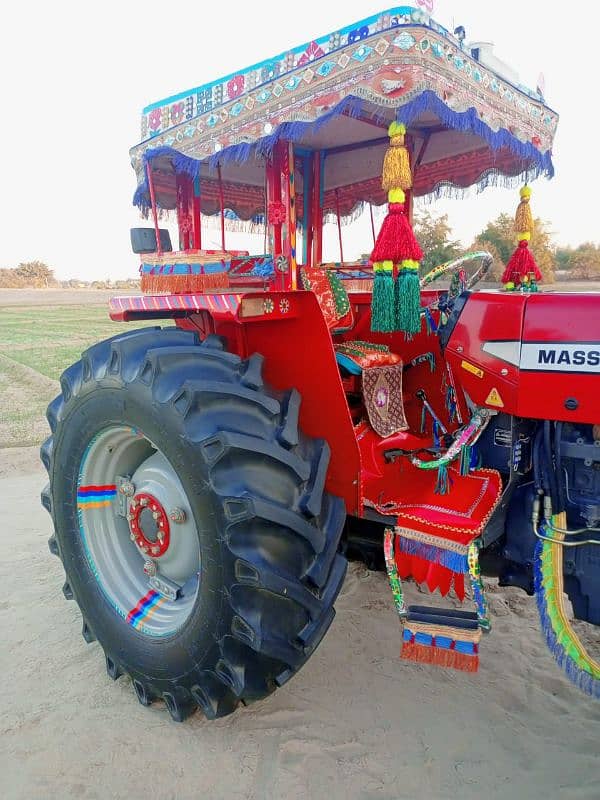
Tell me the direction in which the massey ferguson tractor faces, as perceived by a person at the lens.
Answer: facing the viewer and to the right of the viewer

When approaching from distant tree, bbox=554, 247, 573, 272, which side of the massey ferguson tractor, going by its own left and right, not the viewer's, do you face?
left

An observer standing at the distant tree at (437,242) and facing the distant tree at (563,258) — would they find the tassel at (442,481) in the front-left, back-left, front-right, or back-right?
back-right

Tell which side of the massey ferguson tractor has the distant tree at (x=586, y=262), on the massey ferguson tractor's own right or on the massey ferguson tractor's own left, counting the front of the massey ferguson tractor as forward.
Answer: on the massey ferguson tractor's own left

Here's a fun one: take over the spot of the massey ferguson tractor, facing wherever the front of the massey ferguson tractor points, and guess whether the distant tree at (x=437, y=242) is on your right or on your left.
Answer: on your left

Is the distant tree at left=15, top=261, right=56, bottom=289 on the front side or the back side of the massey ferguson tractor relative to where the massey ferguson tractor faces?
on the back side
